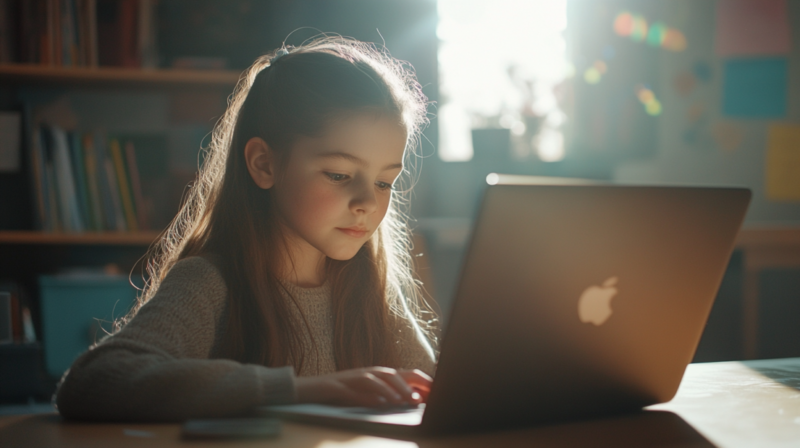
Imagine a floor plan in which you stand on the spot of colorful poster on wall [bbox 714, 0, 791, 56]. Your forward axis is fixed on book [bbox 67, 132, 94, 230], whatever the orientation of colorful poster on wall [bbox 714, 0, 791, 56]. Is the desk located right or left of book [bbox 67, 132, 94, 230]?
left

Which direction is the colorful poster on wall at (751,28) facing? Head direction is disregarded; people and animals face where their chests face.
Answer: toward the camera

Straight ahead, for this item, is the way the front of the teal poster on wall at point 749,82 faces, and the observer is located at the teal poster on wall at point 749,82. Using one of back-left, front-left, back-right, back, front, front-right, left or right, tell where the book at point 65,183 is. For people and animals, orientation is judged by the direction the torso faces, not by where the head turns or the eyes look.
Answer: front-right

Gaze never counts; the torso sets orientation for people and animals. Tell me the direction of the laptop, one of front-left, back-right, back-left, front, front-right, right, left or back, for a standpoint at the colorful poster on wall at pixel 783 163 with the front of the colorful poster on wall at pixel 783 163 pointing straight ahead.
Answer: front

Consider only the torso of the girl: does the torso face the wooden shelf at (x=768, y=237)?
no

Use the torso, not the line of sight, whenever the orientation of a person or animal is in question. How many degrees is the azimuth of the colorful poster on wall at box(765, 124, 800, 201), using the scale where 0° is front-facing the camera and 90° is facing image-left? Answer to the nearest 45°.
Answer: approximately 0°

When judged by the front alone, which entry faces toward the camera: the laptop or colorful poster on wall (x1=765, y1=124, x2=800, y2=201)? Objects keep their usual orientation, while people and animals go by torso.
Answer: the colorful poster on wall

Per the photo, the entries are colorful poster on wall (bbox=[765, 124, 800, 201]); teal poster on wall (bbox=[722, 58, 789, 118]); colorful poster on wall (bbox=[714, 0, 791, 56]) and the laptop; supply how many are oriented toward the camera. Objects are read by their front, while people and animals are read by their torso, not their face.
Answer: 3

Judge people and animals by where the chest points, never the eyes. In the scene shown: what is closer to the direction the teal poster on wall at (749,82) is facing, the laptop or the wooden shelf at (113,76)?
the laptop

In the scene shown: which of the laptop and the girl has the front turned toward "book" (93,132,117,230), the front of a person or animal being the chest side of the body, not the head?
the laptop

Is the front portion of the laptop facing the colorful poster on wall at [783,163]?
no

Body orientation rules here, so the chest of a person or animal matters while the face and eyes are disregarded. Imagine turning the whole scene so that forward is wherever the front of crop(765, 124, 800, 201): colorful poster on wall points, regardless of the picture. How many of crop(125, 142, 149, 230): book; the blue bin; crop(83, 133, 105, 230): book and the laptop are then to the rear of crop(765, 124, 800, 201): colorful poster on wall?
0

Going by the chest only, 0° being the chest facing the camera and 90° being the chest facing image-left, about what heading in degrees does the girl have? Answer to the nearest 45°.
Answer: approximately 315°

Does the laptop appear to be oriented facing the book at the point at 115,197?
yes

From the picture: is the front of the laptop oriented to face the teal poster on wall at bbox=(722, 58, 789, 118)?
no

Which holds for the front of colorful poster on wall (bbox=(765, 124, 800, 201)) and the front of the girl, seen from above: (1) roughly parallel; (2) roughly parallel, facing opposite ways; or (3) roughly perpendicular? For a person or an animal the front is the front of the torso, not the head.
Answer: roughly perpendicular

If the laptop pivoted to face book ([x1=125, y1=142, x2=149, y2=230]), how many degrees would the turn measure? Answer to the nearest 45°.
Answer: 0° — it already faces it

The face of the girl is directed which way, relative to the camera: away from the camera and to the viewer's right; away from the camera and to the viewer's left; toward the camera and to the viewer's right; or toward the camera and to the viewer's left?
toward the camera and to the viewer's right
